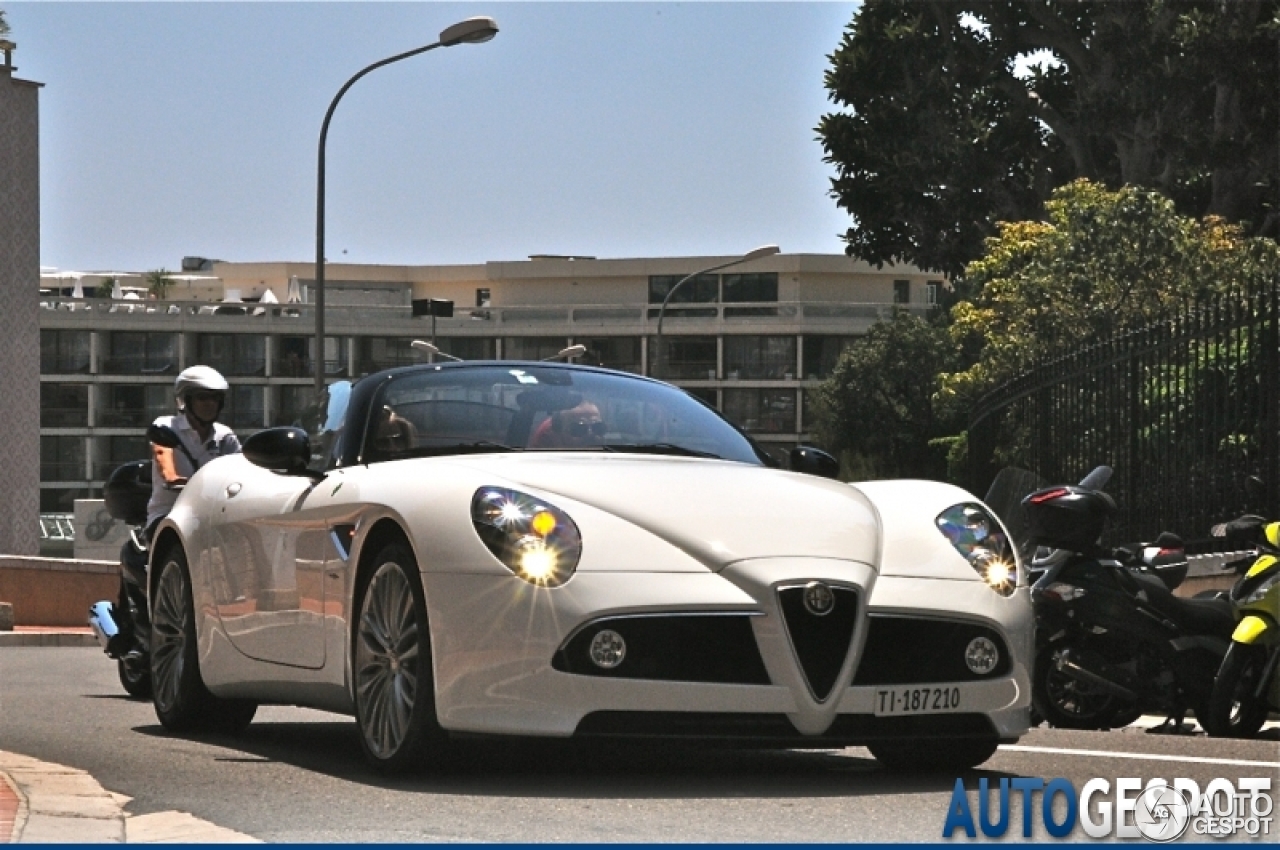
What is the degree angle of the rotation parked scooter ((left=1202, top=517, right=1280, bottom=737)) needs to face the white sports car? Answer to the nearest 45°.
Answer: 0° — it already faces it

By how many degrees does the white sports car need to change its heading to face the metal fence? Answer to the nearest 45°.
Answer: approximately 90° to its left

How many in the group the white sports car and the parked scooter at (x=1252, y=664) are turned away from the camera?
0

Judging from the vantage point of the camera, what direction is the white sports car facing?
facing the viewer and to the right of the viewer

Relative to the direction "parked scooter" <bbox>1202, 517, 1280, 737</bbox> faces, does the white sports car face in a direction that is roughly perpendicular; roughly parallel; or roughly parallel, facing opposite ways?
roughly perpendicular

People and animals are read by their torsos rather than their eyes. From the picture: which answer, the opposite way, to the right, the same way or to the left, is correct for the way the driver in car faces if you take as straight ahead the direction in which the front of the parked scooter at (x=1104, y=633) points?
to the right

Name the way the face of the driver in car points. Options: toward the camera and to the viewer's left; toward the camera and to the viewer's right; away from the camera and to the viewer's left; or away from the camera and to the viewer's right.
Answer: toward the camera and to the viewer's right

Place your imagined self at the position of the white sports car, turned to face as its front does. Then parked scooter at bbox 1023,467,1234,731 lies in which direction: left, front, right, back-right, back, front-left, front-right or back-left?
left
